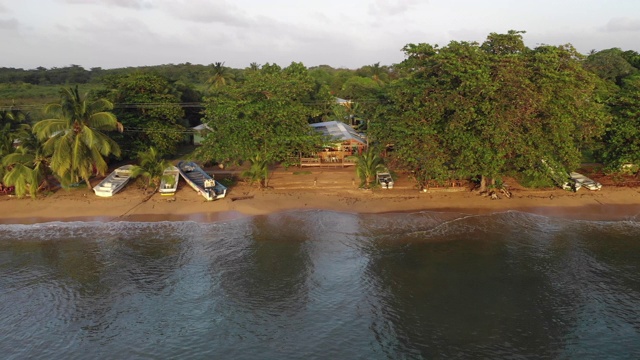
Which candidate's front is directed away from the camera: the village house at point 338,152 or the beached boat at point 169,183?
the beached boat

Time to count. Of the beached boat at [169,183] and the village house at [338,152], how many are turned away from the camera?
1

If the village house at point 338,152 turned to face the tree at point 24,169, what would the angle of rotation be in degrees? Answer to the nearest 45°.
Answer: approximately 45° to its right

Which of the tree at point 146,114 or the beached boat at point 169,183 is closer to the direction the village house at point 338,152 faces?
the beached boat

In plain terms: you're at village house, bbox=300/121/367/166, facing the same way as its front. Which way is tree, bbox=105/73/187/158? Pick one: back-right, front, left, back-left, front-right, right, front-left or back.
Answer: right

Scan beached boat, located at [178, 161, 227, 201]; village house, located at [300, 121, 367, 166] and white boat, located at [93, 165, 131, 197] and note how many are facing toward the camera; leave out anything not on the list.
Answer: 1

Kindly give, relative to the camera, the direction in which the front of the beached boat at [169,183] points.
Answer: facing away from the viewer

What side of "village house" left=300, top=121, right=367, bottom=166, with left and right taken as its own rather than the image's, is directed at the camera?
front

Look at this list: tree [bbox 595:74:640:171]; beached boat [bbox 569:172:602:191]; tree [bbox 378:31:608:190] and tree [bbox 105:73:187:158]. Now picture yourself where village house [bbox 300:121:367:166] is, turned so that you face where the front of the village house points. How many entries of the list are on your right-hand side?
1

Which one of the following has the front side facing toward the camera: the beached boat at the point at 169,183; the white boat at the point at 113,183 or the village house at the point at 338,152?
the village house

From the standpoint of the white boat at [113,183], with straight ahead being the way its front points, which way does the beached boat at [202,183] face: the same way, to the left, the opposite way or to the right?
to the left

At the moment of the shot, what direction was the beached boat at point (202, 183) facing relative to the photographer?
facing away from the viewer and to the left of the viewer

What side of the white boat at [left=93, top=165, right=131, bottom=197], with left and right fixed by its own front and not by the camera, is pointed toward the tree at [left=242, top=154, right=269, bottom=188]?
right

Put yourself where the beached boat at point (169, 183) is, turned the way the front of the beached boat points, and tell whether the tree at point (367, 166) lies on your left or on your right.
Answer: on your right

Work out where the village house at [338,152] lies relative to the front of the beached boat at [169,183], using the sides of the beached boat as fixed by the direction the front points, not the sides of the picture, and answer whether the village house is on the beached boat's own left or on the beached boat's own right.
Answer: on the beached boat's own right

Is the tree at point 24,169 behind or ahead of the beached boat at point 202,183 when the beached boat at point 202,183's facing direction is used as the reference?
ahead

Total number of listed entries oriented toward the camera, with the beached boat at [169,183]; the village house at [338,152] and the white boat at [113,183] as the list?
1

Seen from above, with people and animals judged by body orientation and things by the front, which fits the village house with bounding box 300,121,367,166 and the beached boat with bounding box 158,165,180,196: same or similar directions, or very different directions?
very different directions

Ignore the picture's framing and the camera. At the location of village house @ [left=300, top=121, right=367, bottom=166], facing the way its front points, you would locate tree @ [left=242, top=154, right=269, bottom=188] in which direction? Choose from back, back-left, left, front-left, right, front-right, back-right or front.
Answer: front-right

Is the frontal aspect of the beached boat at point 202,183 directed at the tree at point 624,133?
no

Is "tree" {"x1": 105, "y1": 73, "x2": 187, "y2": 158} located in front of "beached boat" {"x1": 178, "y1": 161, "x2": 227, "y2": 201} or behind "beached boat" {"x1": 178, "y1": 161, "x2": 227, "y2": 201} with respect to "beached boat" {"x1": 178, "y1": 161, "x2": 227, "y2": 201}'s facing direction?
in front
